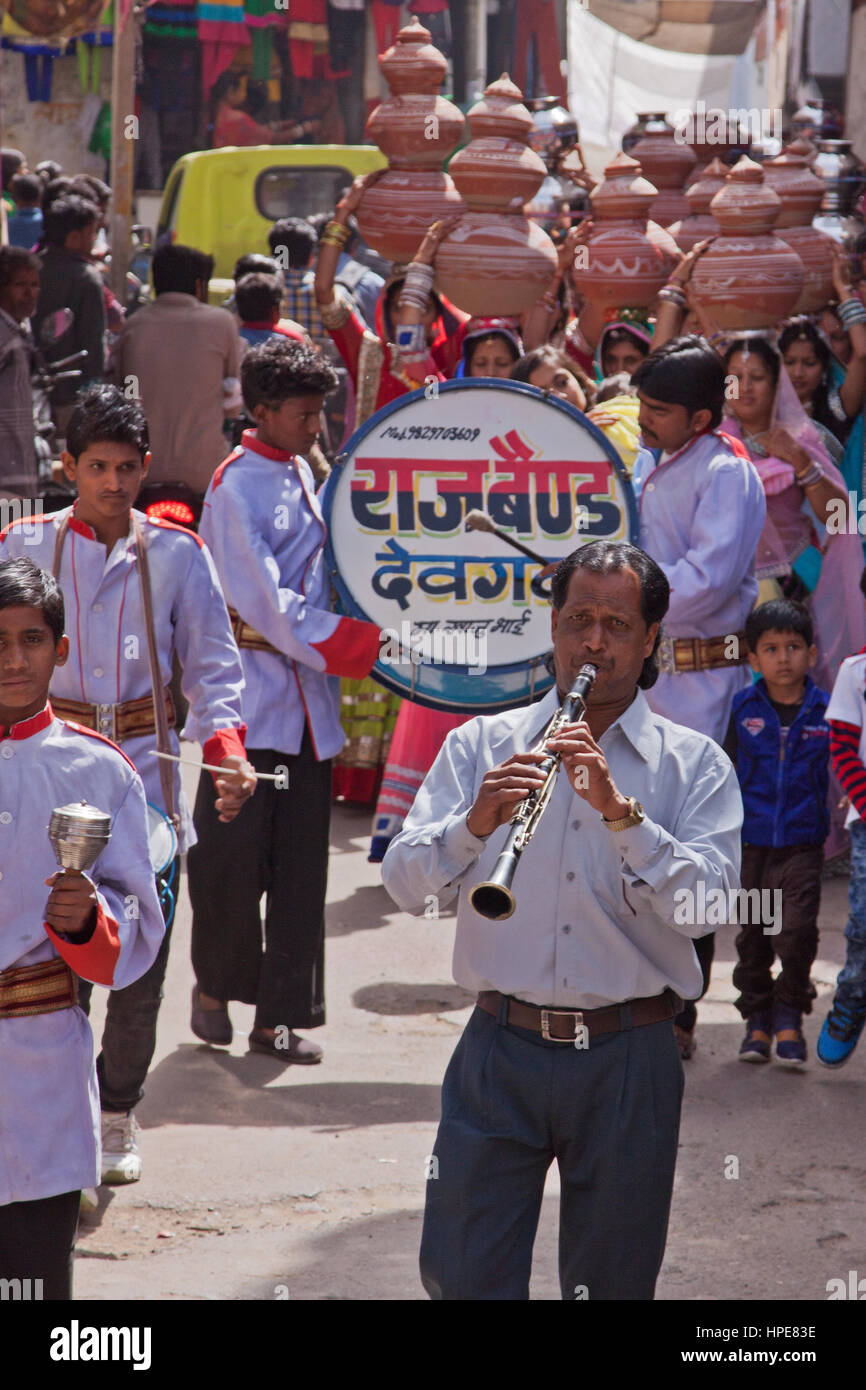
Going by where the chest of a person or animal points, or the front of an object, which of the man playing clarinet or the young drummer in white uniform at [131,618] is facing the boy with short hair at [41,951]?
the young drummer in white uniform

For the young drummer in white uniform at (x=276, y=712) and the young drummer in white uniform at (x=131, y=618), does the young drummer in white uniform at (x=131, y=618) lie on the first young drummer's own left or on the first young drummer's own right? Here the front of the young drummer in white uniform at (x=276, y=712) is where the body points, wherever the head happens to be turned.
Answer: on the first young drummer's own right

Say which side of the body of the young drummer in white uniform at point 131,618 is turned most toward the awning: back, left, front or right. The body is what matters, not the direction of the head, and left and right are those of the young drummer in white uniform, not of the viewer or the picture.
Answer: back

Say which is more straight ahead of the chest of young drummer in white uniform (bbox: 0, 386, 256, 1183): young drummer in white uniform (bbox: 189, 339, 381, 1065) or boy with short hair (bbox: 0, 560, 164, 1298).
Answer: the boy with short hair

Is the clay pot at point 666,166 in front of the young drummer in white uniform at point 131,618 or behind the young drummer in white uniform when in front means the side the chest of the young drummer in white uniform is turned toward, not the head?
behind

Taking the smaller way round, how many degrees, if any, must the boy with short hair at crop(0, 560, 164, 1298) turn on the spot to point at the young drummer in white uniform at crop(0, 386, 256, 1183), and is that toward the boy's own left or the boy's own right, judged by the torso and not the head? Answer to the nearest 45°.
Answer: approximately 180°

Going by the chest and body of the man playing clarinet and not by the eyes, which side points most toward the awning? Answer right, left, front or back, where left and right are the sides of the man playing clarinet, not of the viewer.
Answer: back

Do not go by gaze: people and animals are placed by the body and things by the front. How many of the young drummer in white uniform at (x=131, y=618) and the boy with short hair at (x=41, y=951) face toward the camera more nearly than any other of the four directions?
2

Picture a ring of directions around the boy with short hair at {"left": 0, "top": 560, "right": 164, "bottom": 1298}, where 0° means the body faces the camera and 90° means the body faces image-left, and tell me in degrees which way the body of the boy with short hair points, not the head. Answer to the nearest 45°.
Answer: approximately 0°

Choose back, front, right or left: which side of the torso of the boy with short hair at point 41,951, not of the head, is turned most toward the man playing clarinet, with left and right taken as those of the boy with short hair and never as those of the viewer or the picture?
left
